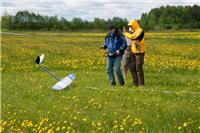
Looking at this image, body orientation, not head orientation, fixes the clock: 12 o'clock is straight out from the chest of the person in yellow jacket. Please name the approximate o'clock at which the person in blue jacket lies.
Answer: The person in blue jacket is roughly at 1 o'clock from the person in yellow jacket.

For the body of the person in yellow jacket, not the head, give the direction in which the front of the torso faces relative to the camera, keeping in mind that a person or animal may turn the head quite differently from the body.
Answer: to the viewer's left
